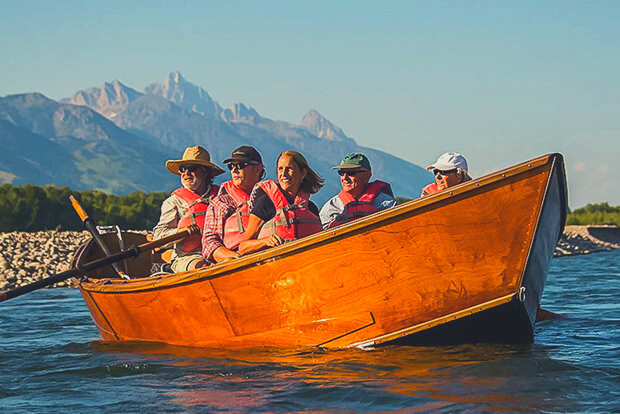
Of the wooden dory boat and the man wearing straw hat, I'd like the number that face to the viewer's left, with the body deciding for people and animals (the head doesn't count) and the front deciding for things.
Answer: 0

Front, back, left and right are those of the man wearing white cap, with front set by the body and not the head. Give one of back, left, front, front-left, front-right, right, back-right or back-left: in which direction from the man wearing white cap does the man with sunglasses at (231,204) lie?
front-right

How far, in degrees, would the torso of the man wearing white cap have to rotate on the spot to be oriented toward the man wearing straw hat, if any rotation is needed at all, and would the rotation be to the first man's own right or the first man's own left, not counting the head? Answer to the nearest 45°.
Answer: approximately 45° to the first man's own right

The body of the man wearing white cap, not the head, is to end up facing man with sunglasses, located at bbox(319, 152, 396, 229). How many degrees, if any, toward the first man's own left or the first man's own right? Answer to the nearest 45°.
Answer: approximately 45° to the first man's own right

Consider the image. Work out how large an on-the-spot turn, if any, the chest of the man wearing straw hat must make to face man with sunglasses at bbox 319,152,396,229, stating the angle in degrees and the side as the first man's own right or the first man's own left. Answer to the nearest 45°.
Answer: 0° — they already face them

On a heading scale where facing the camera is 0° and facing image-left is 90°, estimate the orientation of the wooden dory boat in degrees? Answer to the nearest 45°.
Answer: approximately 315°

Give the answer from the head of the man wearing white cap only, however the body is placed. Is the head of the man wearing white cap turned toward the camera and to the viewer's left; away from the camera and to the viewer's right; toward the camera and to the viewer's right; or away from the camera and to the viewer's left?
toward the camera and to the viewer's left
